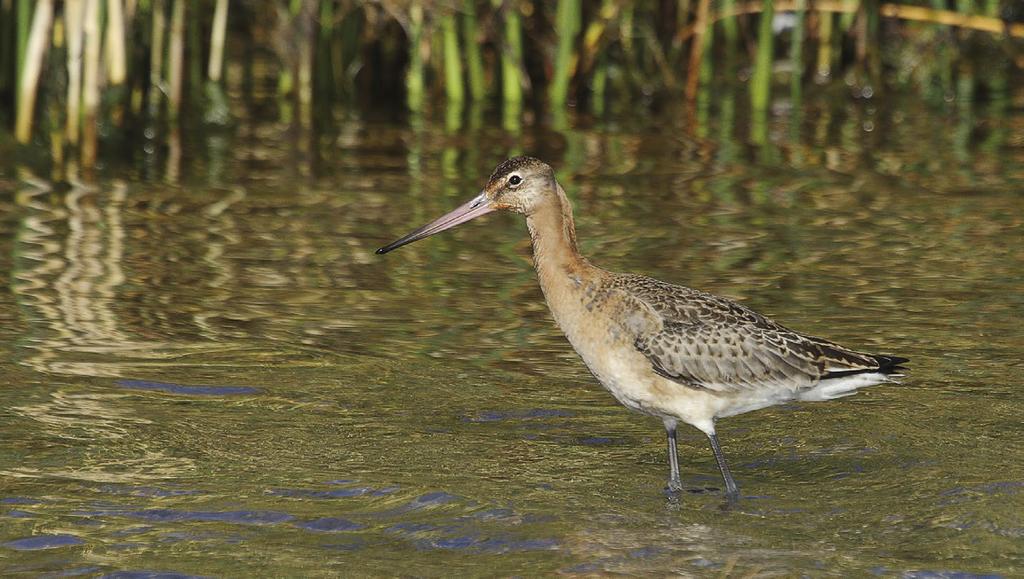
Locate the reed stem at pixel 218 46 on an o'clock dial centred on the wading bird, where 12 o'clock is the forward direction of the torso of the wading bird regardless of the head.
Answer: The reed stem is roughly at 2 o'clock from the wading bird.

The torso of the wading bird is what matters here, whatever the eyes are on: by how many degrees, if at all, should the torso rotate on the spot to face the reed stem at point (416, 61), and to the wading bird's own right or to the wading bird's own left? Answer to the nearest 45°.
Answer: approximately 90° to the wading bird's own right

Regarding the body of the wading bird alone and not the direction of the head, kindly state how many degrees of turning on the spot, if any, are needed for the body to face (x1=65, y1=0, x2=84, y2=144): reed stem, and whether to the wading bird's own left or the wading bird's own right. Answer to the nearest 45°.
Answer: approximately 45° to the wading bird's own right

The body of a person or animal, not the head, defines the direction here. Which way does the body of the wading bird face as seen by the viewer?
to the viewer's left

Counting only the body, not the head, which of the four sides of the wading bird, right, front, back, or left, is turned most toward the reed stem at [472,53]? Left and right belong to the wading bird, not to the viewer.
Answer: right

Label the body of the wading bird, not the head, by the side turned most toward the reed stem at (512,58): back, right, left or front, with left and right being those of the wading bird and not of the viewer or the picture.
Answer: right

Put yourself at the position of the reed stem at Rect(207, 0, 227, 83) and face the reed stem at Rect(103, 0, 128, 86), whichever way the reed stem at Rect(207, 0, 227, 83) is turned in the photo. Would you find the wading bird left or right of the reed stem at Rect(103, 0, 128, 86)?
left

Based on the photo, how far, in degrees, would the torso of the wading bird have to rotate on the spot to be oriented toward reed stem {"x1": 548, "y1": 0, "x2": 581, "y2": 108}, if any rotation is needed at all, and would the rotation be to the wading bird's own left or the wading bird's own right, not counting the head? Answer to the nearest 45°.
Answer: approximately 90° to the wading bird's own right
